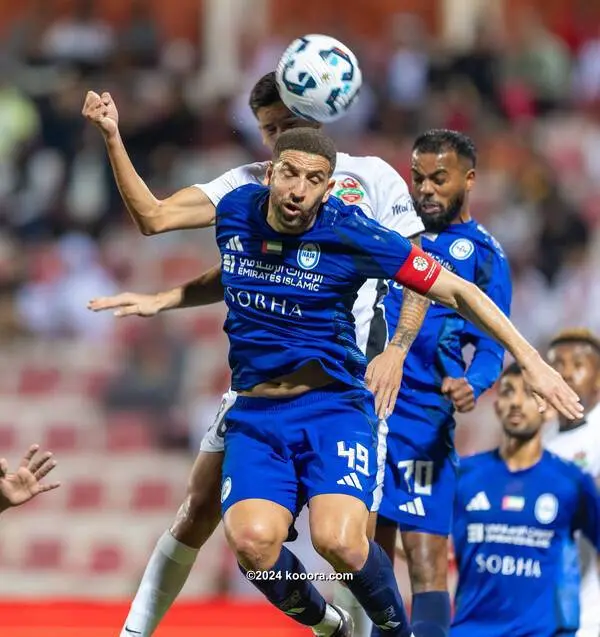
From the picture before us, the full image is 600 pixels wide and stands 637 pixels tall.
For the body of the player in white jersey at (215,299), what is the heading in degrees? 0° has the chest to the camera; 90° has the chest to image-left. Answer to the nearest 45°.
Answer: approximately 0°

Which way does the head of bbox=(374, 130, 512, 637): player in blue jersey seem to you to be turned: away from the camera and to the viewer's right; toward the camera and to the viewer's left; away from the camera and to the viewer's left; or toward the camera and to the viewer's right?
toward the camera and to the viewer's left

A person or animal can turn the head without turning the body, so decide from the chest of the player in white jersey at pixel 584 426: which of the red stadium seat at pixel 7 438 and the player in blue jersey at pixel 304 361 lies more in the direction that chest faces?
the player in blue jersey

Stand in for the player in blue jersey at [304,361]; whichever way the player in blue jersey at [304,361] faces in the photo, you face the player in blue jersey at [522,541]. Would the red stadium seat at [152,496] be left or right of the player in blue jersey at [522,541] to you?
left

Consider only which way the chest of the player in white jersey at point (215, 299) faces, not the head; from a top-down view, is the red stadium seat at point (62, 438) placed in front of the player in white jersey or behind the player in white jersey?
behind

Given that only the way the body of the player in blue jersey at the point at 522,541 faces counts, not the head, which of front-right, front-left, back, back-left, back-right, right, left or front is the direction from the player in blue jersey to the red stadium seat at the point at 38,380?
back-right

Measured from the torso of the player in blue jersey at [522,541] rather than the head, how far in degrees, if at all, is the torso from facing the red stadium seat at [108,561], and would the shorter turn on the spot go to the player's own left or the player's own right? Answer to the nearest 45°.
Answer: approximately 135° to the player's own right

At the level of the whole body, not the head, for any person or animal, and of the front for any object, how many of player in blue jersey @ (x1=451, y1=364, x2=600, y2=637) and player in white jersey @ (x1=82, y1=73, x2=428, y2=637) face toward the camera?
2
